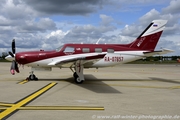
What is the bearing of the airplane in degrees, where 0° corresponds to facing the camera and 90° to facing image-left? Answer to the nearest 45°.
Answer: approximately 90°
